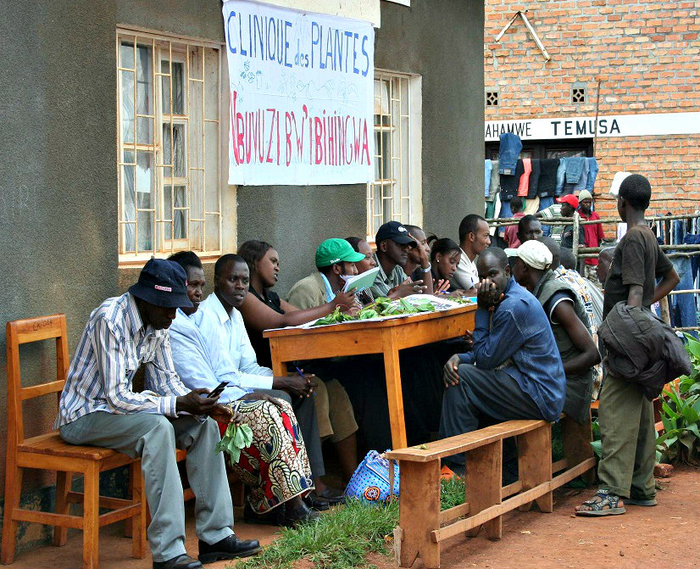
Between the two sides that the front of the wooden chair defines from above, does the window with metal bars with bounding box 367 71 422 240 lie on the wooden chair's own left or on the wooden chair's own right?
on the wooden chair's own left

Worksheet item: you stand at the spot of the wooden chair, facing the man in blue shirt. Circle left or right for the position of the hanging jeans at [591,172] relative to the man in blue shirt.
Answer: left

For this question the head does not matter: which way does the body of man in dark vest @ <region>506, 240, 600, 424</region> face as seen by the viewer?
to the viewer's left

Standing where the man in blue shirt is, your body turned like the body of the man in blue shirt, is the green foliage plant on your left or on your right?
on your right

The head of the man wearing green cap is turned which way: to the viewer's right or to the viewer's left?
to the viewer's right

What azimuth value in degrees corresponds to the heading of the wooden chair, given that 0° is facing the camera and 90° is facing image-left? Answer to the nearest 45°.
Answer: approximately 315°

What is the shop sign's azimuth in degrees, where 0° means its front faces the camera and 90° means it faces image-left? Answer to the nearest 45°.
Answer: approximately 0°

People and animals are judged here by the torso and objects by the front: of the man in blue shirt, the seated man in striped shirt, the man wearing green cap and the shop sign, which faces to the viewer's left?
the man in blue shirt

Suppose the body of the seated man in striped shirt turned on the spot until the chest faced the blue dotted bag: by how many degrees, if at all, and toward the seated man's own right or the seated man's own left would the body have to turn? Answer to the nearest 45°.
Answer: approximately 90° to the seated man's own left
